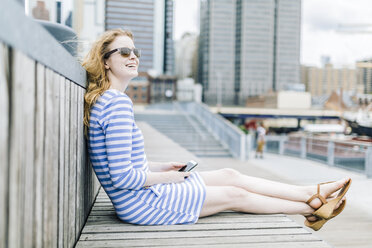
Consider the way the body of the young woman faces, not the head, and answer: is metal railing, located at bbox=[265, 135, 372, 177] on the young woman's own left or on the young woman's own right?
on the young woman's own left

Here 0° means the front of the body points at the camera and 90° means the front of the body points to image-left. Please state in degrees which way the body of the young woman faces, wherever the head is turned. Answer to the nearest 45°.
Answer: approximately 270°

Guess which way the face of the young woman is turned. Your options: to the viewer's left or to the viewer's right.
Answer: to the viewer's right
